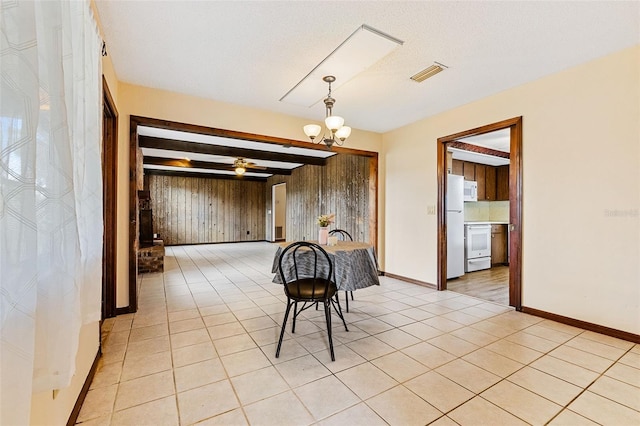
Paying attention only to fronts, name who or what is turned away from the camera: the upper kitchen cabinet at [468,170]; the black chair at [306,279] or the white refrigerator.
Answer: the black chair

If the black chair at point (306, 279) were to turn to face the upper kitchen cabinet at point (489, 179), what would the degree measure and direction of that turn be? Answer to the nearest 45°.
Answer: approximately 45° to its right

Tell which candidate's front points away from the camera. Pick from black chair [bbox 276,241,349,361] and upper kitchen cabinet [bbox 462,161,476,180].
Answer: the black chair

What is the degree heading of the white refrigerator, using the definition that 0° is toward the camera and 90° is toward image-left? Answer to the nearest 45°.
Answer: approximately 315°

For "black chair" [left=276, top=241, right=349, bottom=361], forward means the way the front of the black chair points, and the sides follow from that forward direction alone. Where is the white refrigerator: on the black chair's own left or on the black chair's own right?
on the black chair's own right

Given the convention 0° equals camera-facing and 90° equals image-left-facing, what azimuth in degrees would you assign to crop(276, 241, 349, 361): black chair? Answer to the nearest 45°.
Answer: approximately 180°

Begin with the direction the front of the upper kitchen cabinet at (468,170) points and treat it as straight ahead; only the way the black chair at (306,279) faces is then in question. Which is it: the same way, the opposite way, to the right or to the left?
the opposite way

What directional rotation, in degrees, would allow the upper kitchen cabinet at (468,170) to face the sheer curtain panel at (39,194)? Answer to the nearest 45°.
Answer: approximately 45° to its right

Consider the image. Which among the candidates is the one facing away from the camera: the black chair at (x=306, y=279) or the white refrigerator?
the black chair

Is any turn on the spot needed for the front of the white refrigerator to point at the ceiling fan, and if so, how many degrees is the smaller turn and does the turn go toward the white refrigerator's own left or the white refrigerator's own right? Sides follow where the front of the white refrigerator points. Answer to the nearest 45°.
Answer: approximately 135° to the white refrigerator's own right

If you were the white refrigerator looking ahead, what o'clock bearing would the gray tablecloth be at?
The gray tablecloth is roughly at 2 o'clock from the white refrigerator.

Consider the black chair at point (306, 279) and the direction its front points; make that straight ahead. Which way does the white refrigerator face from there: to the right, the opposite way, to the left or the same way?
the opposite way
